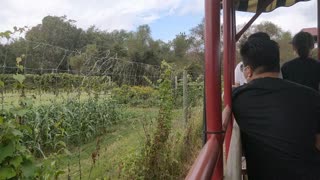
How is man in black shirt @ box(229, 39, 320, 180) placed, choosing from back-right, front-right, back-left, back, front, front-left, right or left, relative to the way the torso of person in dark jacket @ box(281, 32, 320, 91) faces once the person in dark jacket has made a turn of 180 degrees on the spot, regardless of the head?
front

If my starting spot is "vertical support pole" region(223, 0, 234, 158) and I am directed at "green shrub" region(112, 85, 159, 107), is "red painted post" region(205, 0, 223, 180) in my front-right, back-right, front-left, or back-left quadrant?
back-left

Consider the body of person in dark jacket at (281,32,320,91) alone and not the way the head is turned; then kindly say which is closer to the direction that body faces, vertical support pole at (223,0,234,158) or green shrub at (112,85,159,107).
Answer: the green shrub

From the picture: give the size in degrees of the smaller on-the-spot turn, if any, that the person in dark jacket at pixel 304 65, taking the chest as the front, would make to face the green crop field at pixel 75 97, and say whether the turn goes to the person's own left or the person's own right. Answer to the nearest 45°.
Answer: approximately 45° to the person's own left

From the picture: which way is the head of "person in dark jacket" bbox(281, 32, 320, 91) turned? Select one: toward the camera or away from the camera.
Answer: away from the camera

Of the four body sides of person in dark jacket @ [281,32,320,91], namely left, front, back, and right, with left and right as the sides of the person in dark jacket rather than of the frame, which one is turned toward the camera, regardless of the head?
back

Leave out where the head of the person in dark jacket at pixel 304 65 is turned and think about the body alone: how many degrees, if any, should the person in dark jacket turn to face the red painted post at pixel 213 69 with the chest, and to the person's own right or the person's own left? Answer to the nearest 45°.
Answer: approximately 180°

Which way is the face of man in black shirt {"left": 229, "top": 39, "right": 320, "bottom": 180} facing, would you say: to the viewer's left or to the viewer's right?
to the viewer's left
